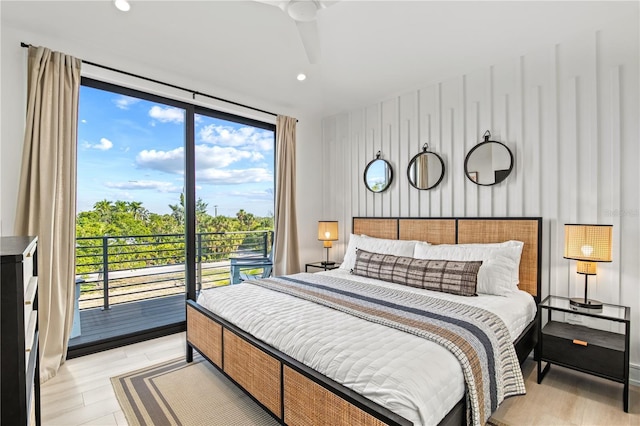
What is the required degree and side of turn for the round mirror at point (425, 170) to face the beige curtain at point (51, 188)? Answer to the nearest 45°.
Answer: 0° — it already faces it

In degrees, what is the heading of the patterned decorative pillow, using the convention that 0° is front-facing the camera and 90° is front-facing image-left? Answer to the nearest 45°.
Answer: approximately 45°

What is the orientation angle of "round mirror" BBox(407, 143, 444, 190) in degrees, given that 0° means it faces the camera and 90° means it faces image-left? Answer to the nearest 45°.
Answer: approximately 45°

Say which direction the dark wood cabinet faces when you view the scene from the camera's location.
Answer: facing to the right of the viewer
